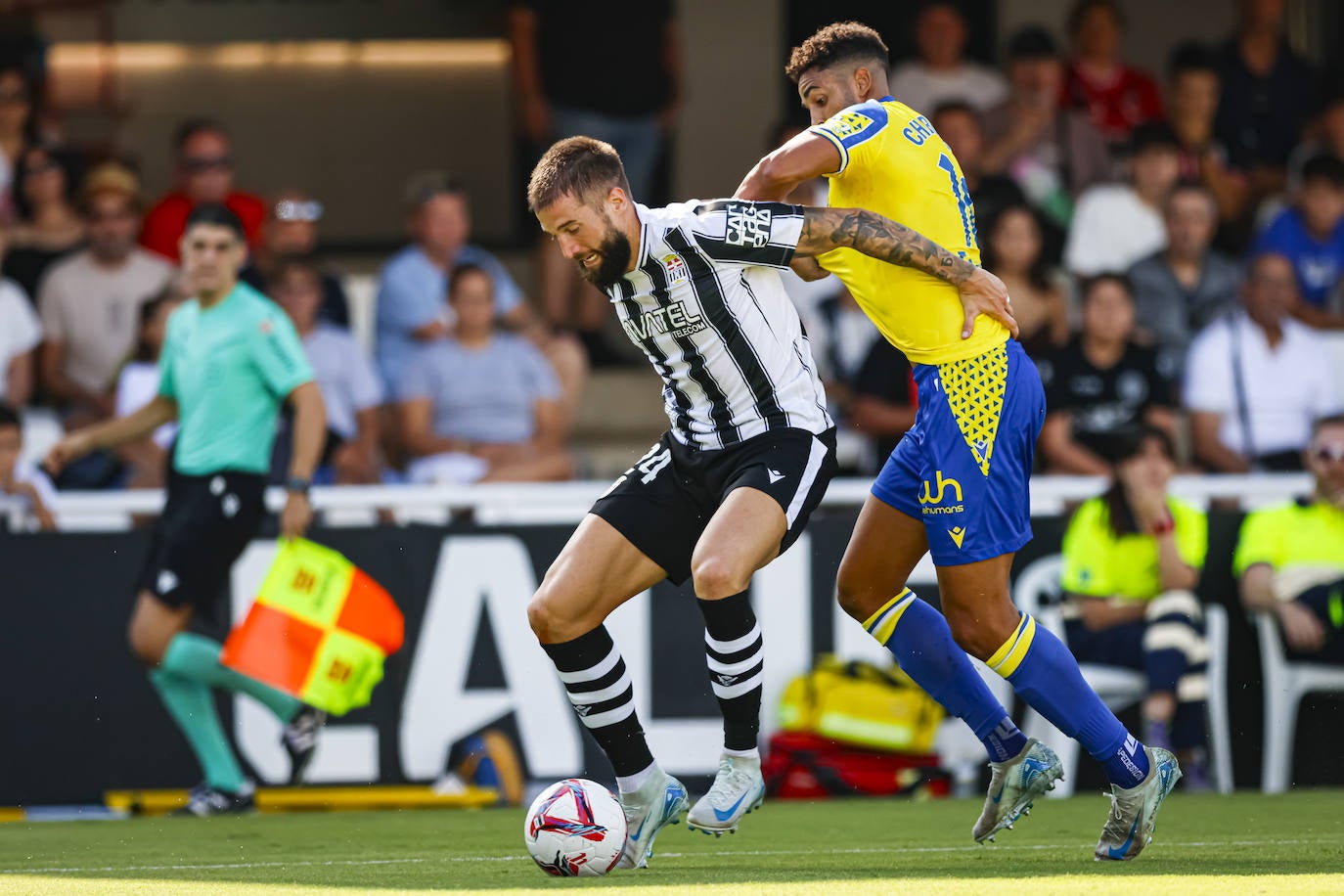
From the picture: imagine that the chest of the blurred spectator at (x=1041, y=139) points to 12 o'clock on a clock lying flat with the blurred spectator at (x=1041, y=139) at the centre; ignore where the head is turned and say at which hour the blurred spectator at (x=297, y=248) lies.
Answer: the blurred spectator at (x=297, y=248) is roughly at 2 o'clock from the blurred spectator at (x=1041, y=139).

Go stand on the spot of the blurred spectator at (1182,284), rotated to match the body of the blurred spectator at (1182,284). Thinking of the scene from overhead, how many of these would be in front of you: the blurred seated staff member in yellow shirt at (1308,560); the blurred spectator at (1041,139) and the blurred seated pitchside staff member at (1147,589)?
2

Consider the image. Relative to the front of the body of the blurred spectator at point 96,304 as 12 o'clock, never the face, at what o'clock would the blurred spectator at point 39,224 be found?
the blurred spectator at point 39,224 is roughly at 5 o'clock from the blurred spectator at point 96,304.

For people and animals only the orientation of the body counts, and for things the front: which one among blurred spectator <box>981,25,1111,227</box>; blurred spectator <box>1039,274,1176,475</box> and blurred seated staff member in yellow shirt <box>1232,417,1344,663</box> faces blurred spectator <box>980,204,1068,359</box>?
blurred spectator <box>981,25,1111,227</box>

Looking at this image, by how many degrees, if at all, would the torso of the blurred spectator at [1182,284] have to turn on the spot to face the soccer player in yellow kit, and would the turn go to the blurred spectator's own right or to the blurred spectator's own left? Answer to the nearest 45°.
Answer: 0° — they already face them

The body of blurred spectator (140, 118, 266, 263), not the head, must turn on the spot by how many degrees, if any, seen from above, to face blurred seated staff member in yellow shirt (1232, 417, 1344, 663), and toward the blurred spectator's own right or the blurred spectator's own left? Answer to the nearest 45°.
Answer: approximately 45° to the blurred spectator's own left

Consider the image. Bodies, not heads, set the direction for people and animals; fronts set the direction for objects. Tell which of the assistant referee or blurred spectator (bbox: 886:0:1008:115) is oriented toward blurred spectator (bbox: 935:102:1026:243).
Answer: blurred spectator (bbox: 886:0:1008:115)

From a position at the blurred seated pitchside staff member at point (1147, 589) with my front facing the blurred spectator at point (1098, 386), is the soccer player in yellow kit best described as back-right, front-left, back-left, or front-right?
back-left

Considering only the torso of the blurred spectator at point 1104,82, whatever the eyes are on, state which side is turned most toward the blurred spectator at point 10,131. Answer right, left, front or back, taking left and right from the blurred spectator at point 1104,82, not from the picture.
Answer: right

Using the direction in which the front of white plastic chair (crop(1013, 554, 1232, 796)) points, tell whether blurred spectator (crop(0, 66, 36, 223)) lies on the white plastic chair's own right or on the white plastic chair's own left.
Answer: on the white plastic chair's own right
